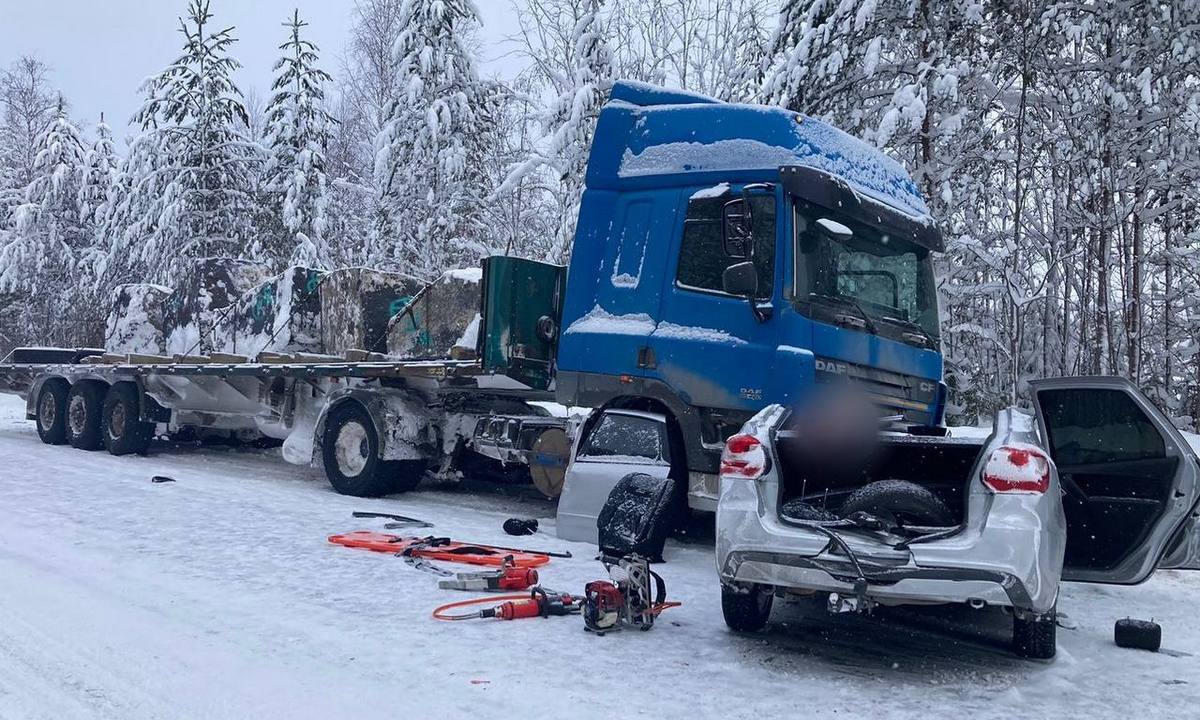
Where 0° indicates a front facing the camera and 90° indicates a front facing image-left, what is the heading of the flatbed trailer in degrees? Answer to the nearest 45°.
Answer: approximately 315°

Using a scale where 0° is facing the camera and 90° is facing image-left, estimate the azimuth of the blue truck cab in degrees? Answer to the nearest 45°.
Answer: approximately 315°

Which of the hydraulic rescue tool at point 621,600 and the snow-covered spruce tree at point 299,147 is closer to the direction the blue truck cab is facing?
the hydraulic rescue tool

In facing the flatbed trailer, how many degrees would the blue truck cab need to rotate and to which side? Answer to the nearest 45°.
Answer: approximately 180°

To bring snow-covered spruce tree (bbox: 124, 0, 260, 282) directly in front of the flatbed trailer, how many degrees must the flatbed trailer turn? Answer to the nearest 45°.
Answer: approximately 135° to its left

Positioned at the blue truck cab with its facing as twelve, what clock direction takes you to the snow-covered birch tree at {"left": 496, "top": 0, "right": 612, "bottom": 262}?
The snow-covered birch tree is roughly at 7 o'clock from the blue truck cab.

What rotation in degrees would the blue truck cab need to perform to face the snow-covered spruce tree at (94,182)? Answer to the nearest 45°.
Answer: approximately 180°

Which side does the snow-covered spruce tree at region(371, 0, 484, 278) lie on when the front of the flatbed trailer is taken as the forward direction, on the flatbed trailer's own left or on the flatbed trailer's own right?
on the flatbed trailer's own left

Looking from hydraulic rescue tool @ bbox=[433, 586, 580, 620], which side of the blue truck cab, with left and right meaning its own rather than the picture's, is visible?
right

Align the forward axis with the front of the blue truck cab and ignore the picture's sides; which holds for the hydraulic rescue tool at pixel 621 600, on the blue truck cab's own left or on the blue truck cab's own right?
on the blue truck cab's own right

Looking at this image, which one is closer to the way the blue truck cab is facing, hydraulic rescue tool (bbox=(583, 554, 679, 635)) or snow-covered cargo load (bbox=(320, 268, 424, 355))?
the hydraulic rescue tool
